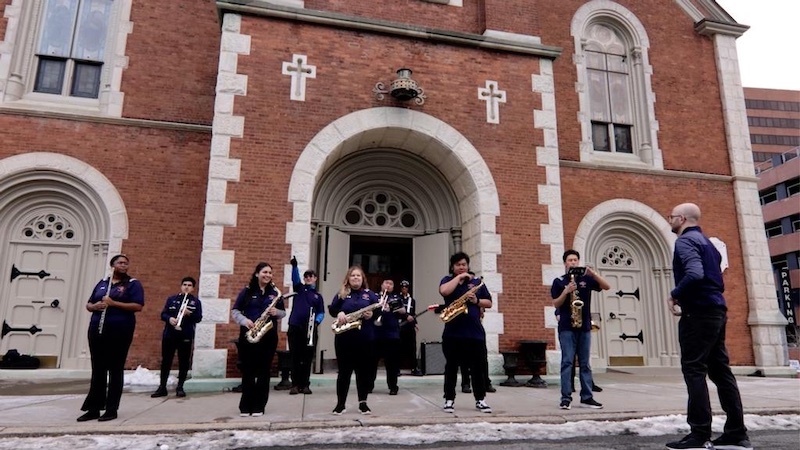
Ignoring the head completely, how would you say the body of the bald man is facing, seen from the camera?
to the viewer's left

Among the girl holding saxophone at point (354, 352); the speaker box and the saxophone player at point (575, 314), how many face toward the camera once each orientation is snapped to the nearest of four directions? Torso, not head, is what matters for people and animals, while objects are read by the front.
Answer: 3

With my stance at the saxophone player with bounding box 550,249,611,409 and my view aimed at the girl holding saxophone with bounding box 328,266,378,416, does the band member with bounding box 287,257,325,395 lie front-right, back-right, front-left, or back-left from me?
front-right

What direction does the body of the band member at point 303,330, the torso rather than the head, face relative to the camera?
toward the camera

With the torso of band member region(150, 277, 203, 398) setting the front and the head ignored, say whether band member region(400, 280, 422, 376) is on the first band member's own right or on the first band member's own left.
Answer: on the first band member's own left

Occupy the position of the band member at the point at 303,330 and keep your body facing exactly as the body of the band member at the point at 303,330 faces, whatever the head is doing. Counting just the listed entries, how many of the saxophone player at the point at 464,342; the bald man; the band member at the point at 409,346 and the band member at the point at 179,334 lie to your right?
1

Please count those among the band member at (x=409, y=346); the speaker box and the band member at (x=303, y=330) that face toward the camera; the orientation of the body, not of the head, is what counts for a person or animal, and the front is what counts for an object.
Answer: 3

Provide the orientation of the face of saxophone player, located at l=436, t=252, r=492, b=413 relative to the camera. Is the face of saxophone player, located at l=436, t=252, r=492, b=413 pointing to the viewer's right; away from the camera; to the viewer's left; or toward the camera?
toward the camera

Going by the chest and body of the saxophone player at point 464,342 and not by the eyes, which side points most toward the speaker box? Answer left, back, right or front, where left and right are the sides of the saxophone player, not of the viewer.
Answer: back

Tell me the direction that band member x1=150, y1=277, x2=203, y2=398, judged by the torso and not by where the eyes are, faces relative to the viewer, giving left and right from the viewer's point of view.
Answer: facing the viewer

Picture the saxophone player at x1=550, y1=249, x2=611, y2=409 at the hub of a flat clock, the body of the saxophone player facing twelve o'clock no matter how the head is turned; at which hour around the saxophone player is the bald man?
The bald man is roughly at 11 o'clock from the saxophone player.

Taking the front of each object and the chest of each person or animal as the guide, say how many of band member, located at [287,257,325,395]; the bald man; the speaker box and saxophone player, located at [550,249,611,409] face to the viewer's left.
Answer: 1

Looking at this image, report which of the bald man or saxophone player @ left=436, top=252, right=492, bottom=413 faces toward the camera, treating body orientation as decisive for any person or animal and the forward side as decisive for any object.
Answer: the saxophone player

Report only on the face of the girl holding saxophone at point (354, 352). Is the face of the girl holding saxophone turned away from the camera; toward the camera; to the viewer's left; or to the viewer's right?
toward the camera

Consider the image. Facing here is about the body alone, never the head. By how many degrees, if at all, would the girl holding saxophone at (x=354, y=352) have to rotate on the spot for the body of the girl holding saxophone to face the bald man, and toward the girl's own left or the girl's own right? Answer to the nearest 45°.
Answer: approximately 45° to the girl's own left

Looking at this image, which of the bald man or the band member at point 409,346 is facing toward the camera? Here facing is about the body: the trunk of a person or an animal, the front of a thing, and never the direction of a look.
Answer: the band member

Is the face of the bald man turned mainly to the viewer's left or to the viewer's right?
to the viewer's left

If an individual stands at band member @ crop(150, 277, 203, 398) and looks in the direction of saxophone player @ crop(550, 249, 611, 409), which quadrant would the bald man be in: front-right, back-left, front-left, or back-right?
front-right
